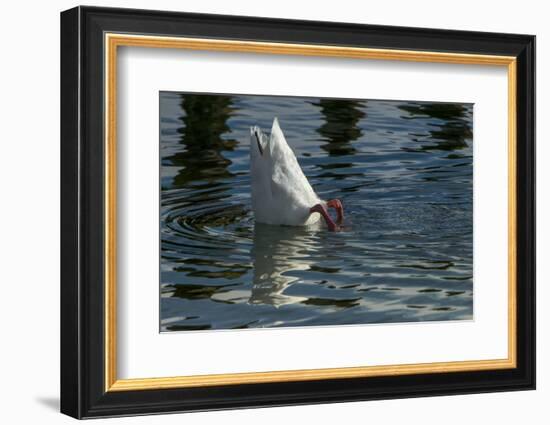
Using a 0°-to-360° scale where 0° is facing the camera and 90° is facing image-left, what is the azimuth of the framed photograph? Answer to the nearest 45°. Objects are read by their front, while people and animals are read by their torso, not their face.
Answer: approximately 315°
